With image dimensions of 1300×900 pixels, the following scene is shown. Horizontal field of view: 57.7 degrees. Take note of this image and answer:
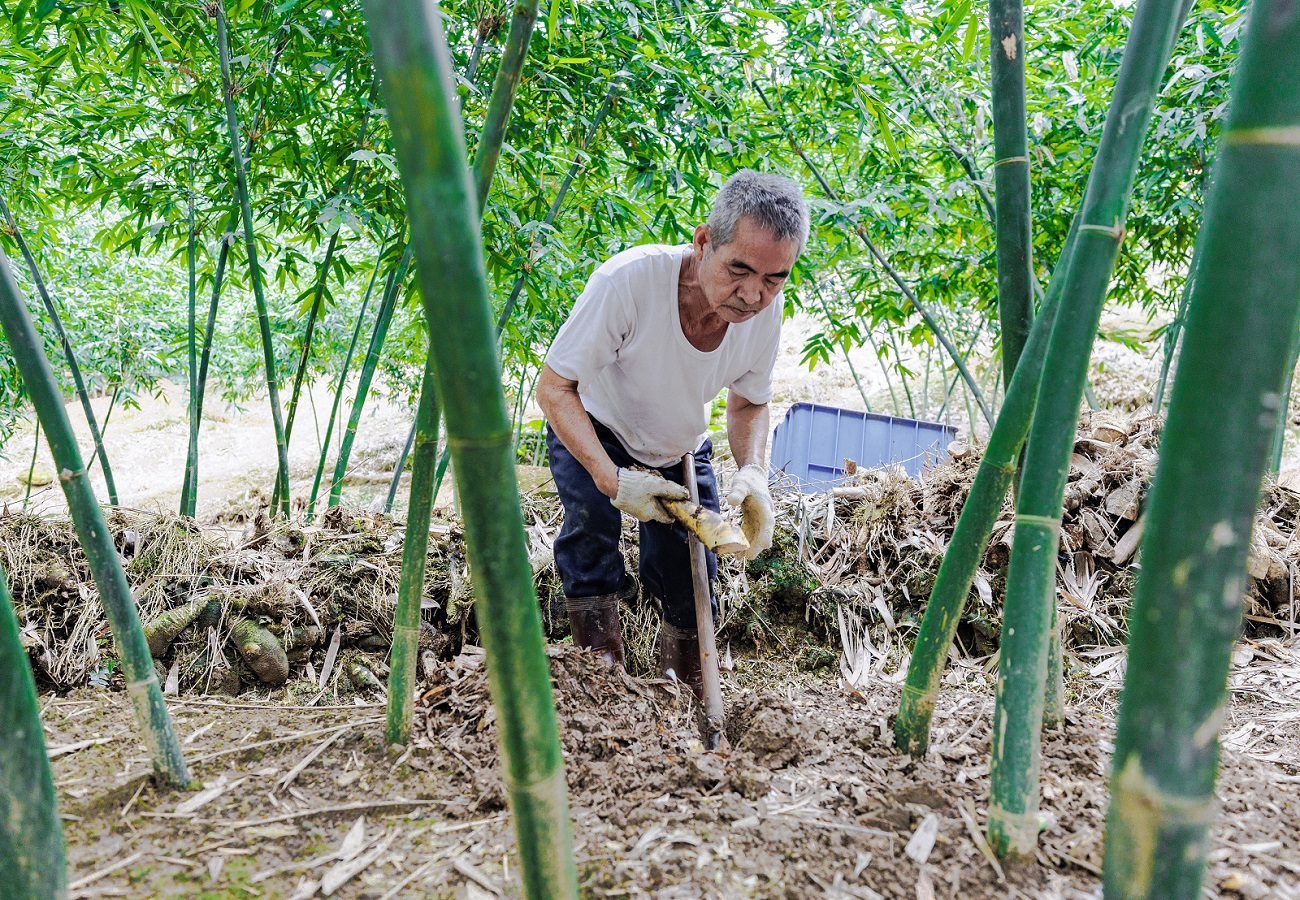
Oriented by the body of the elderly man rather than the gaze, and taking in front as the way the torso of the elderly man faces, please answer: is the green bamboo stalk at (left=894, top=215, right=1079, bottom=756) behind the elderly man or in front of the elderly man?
in front

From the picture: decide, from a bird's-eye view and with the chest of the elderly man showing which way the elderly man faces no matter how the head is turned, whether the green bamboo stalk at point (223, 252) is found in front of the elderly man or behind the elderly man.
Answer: behind

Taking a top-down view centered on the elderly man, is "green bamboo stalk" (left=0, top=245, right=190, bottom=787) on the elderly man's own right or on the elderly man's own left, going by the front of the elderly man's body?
on the elderly man's own right

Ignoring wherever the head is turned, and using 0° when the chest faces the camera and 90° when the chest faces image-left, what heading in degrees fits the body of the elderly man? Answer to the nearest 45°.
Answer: approximately 315°

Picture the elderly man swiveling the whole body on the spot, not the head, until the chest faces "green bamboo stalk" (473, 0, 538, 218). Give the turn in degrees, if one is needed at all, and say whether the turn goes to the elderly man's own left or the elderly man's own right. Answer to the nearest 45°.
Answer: approximately 45° to the elderly man's own right

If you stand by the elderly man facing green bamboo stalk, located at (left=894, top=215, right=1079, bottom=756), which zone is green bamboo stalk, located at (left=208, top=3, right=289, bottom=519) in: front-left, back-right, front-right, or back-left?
back-left

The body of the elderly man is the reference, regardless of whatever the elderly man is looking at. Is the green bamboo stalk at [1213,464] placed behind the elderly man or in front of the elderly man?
in front

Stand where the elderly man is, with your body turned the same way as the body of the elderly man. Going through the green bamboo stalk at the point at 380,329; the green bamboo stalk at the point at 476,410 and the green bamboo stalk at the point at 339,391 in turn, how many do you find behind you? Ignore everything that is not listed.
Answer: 2

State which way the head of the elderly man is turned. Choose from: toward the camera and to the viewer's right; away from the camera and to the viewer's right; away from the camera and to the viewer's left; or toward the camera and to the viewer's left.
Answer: toward the camera and to the viewer's right

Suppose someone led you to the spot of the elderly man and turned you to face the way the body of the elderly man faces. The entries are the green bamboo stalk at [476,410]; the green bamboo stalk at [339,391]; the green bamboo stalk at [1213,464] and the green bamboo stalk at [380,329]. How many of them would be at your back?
2

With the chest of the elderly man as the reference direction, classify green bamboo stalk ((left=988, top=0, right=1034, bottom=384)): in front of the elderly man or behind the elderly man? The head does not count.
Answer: in front

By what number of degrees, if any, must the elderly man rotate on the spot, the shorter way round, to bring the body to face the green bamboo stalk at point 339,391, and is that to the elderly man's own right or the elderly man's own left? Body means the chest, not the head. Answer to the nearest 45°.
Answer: approximately 180°

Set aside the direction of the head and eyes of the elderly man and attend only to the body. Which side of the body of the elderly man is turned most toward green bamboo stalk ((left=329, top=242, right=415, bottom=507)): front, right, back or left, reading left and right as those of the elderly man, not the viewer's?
back

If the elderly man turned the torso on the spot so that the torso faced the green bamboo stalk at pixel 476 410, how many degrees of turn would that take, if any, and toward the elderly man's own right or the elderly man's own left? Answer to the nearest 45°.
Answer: approximately 45° to the elderly man's own right
